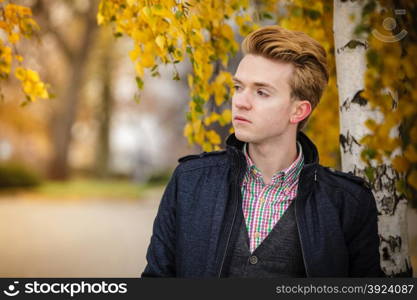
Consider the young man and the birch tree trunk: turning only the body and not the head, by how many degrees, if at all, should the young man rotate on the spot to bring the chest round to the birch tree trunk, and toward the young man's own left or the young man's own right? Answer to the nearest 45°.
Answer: approximately 135° to the young man's own left

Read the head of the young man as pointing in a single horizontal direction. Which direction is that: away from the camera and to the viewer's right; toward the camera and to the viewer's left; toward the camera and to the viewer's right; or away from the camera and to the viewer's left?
toward the camera and to the viewer's left

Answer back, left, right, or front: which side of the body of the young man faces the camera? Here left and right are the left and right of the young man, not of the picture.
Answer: front
